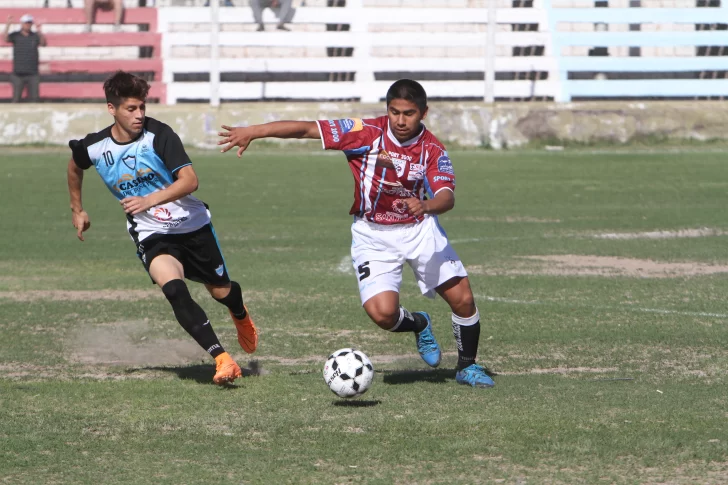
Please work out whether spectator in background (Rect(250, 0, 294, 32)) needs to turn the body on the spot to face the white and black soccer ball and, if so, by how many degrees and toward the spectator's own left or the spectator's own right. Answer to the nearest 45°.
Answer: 0° — they already face it

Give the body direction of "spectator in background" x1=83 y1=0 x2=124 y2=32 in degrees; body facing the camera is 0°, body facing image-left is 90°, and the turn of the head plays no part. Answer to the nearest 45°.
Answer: approximately 0°

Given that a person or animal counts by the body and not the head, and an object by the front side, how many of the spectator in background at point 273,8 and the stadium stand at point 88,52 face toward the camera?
2

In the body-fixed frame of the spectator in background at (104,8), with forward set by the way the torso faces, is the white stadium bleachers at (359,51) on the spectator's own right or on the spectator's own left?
on the spectator's own left

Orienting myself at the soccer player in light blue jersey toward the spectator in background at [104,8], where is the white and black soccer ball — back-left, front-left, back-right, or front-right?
back-right

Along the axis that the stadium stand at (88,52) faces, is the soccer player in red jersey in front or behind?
in front

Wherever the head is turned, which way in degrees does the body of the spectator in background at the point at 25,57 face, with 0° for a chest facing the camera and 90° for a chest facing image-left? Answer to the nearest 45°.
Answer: approximately 0°
